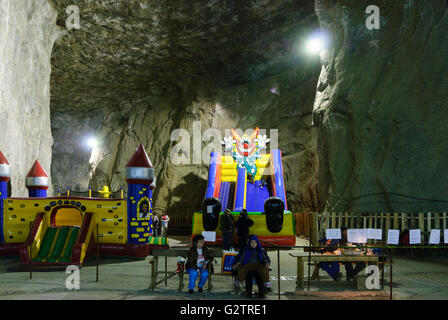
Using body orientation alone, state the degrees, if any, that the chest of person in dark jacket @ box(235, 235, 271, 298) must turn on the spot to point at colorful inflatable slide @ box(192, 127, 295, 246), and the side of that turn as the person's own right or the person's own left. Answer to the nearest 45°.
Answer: approximately 180°

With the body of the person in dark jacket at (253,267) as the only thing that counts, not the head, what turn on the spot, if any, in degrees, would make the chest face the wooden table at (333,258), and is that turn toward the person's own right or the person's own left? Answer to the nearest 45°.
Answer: approximately 135° to the person's own left

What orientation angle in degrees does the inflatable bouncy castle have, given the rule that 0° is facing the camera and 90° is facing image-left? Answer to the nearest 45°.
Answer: approximately 0°

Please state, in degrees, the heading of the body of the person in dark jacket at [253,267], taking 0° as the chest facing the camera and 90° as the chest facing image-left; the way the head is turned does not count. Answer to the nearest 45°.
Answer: approximately 0°

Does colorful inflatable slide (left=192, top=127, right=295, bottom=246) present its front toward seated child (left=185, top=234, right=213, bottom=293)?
yes

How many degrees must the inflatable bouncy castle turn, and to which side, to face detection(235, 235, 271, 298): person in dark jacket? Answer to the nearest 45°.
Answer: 0° — it already faces them
